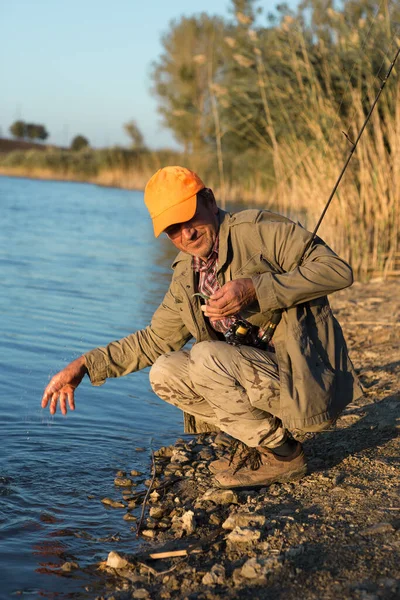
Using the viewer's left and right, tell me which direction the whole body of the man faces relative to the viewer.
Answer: facing the viewer and to the left of the viewer

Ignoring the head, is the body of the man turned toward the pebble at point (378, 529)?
no

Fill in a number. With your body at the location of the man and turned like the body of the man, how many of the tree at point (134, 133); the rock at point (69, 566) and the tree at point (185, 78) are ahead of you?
1

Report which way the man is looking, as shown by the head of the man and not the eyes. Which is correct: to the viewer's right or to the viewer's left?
to the viewer's left

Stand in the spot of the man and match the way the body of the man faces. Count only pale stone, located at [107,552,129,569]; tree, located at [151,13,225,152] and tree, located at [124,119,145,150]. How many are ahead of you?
1

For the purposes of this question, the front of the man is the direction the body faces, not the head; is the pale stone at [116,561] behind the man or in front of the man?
in front

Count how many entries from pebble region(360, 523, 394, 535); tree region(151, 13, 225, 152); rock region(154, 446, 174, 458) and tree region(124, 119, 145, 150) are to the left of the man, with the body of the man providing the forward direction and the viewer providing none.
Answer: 1

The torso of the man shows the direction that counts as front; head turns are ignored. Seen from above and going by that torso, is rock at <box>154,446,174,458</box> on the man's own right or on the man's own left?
on the man's own right

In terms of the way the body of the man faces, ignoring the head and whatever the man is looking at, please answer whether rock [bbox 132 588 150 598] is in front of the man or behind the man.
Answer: in front

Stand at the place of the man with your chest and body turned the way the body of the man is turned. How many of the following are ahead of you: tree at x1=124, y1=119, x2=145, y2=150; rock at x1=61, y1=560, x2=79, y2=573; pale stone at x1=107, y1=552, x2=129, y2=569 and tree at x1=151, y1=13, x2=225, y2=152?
2
